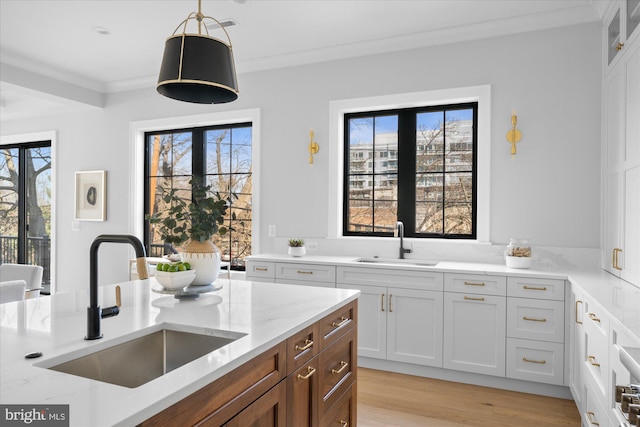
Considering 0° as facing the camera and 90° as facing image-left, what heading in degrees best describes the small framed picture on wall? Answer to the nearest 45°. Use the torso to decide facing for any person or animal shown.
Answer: approximately 45°

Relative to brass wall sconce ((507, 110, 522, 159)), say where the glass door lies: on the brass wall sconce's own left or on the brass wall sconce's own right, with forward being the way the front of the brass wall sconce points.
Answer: on the brass wall sconce's own right

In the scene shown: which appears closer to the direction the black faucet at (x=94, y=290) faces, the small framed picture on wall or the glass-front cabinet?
the glass-front cabinet

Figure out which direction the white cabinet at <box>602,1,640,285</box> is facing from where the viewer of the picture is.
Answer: facing to the left of the viewer

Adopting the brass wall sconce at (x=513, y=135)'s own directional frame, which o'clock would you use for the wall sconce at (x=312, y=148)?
The wall sconce is roughly at 3 o'clock from the brass wall sconce.

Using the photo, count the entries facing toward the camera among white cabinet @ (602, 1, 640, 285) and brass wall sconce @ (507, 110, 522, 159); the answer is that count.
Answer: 1

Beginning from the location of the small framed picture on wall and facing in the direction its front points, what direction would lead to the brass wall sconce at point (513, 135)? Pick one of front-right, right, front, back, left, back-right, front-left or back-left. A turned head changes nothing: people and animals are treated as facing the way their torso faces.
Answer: left

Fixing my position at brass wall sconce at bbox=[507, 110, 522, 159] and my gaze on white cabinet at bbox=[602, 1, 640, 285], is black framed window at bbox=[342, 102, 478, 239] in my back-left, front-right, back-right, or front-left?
back-right

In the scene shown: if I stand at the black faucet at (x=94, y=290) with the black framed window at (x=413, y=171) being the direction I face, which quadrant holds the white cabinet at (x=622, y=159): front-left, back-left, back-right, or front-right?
front-right

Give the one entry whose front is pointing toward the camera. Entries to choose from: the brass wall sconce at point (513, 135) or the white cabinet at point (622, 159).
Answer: the brass wall sconce

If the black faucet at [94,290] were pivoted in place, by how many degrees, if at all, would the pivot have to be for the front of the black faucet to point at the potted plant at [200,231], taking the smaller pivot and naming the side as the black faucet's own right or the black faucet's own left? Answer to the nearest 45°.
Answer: approximately 90° to the black faucet's own left

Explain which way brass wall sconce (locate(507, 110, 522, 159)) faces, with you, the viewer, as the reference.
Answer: facing the viewer

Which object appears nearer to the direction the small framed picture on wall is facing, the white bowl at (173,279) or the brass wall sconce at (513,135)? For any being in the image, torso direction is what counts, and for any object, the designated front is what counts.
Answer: the white bowl

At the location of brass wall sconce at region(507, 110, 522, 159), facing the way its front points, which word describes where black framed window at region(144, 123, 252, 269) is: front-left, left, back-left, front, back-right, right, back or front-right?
right

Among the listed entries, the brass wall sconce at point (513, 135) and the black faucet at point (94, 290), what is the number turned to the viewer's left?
0

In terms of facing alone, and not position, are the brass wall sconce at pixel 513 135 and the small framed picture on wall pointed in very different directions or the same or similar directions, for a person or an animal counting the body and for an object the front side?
same or similar directions

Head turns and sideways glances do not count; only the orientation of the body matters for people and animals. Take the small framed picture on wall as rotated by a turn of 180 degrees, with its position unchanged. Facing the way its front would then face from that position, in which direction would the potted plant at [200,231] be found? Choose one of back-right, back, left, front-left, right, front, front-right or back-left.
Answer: back-right

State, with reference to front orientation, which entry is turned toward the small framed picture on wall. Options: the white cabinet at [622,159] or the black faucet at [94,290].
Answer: the white cabinet
